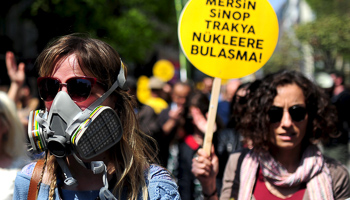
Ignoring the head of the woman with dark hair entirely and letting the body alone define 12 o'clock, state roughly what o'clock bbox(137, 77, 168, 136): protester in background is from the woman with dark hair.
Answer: The protester in background is roughly at 5 o'clock from the woman with dark hair.

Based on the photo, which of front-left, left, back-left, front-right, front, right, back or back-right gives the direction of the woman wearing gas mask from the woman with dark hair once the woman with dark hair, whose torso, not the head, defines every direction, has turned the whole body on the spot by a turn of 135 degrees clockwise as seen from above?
left

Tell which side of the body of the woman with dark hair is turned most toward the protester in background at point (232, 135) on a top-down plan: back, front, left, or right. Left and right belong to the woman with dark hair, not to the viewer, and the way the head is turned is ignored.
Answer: back

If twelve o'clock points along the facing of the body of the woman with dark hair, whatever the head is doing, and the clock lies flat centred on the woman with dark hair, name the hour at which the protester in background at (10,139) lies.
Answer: The protester in background is roughly at 3 o'clock from the woman with dark hair.

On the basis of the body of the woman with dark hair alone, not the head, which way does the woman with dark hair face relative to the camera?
toward the camera

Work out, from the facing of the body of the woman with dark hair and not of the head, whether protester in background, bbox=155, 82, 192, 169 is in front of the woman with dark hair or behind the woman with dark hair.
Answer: behind

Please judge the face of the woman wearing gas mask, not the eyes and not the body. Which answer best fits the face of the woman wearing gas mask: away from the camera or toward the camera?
toward the camera

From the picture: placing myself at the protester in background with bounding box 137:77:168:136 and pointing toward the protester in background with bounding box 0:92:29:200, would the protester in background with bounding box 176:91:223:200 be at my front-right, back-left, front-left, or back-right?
front-left

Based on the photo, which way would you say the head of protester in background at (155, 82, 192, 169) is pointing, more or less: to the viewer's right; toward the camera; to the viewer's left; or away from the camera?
toward the camera

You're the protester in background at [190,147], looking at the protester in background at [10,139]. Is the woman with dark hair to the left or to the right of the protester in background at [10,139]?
left
